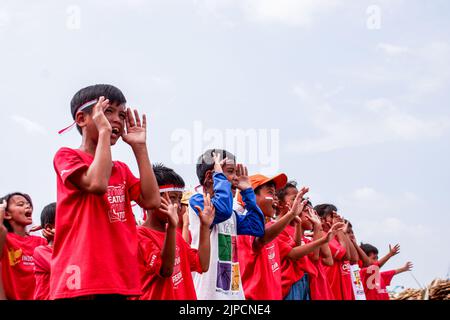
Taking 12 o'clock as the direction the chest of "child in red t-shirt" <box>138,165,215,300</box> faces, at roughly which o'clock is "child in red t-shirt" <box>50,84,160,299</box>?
"child in red t-shirt" <box>50,84,160,299</box> is roughly at 2 o'clock from "child in red t-shirt" <box>138,165,215,300</box>.

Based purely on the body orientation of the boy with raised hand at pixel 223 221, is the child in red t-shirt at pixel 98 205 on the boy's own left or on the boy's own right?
on the boy's own right

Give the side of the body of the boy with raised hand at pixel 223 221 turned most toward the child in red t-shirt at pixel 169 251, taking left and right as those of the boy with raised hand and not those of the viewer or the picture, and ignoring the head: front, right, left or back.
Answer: right

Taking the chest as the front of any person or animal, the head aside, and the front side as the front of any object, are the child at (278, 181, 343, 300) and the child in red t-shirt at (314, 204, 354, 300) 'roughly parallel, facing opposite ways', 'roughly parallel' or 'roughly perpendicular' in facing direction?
roughly parallel

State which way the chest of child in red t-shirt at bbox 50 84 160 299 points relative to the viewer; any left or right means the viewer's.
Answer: facing the viewer and to the right of the viewer

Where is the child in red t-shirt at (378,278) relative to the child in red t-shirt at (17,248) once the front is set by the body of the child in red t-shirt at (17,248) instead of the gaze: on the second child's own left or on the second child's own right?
on the second child's own left

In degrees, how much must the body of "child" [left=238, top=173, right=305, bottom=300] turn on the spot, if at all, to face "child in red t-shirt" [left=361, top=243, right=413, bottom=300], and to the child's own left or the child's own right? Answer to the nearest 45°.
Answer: approximately 135° to the child's own left

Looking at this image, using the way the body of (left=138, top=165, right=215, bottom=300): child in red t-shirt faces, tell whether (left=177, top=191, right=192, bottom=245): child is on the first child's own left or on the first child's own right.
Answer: on the first child's own left

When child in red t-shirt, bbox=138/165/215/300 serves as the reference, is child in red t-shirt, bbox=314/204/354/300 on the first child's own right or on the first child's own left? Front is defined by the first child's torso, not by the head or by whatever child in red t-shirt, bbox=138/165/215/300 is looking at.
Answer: on the first child's own left

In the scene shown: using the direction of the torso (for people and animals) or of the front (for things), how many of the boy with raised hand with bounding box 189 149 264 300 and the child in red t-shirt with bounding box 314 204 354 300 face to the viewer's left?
0
